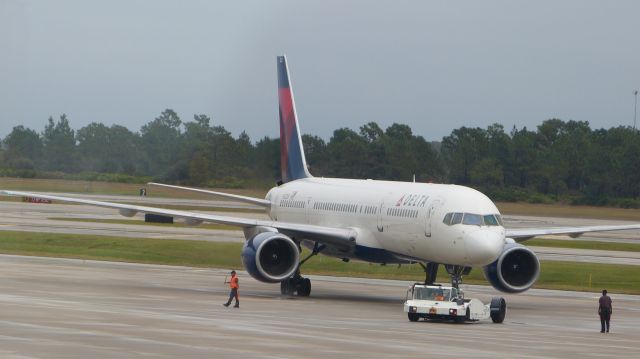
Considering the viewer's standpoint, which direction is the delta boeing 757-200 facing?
facing the viewer and to the right of the viewer
